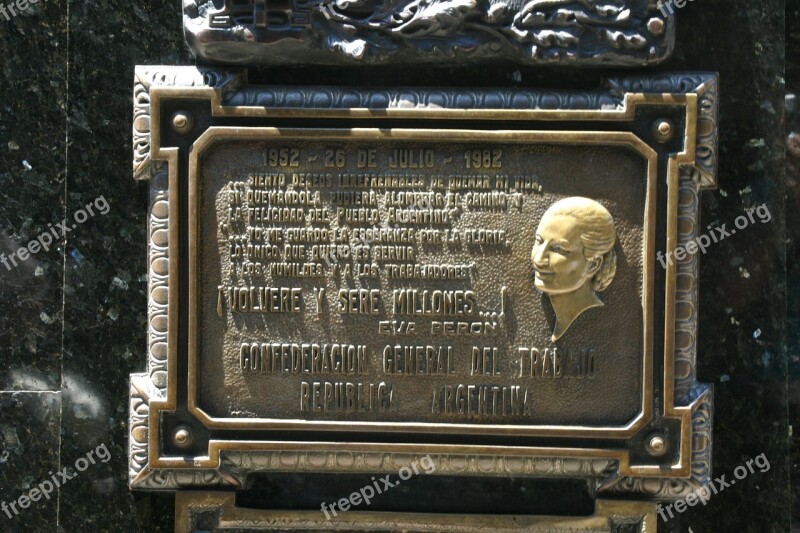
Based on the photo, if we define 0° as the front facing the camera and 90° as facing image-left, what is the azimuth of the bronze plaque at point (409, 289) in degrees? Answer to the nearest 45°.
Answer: approximately 0°
